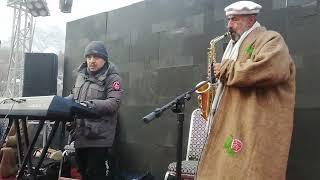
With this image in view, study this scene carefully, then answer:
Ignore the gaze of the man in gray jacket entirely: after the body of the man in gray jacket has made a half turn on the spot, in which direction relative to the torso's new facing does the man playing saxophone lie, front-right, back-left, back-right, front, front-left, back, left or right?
right

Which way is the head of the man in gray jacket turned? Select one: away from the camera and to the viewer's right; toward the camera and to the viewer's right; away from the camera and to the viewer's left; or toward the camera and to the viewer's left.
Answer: toward the camera and to the viewer's left
